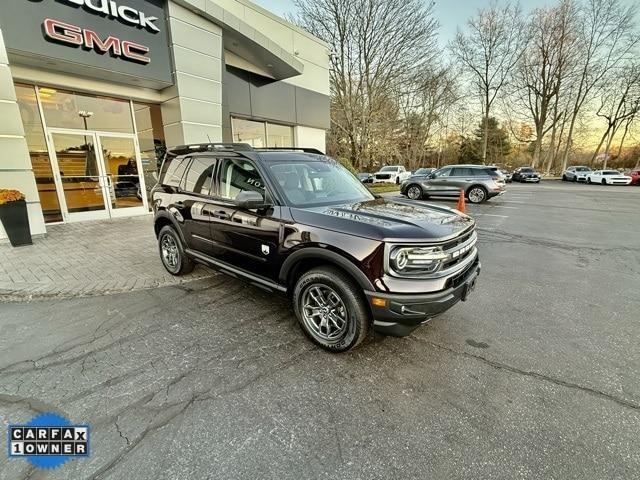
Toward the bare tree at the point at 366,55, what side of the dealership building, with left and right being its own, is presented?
left

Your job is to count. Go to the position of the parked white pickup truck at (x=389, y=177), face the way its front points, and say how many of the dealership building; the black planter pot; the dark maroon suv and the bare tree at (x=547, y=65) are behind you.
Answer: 1

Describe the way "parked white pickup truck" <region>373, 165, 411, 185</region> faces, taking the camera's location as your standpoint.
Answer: facing the viewer and to the left of the viewer

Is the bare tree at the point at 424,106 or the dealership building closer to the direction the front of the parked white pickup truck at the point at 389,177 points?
the dealership building

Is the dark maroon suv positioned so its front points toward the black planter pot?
no

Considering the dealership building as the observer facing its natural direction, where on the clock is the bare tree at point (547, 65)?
The bare tree is roughly at 10 o'clock from the dealership building.

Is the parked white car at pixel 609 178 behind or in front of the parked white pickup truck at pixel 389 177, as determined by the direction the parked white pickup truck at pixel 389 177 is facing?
behind

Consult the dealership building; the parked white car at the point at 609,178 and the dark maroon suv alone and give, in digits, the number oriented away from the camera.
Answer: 0

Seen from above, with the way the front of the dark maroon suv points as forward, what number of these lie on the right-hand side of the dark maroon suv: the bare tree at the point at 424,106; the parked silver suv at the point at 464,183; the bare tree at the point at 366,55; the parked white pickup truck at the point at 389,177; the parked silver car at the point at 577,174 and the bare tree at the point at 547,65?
0

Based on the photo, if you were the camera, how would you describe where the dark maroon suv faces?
facing the viewer and to the right of the viewer

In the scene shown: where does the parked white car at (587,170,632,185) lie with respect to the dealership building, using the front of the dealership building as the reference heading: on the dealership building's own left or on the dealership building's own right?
on the dealership building's own left

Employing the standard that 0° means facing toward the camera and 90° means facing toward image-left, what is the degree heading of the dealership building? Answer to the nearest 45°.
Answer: approximately 315°

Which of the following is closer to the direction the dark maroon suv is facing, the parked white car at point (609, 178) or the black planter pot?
the parked white car

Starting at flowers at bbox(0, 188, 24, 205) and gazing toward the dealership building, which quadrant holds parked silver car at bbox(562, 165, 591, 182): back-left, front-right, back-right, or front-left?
front-right

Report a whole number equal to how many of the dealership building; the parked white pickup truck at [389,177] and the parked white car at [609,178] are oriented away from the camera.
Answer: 0

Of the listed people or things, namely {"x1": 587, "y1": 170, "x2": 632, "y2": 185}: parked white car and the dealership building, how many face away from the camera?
0

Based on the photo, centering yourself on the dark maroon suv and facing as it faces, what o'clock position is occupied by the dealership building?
The dealership building is roughly at 6 o'clock from the dark maroon suv.

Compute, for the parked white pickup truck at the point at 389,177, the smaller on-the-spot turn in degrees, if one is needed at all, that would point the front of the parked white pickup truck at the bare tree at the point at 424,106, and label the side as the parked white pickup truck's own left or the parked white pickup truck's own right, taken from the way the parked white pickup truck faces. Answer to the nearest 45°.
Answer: approximately 135° to the parked white pickup truck's own right

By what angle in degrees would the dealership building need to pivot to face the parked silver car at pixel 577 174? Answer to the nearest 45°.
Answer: approximately 45° to its left

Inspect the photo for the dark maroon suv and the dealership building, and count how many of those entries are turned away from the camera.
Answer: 0

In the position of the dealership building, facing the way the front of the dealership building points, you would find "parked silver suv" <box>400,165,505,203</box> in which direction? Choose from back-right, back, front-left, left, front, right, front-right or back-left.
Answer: front-left
